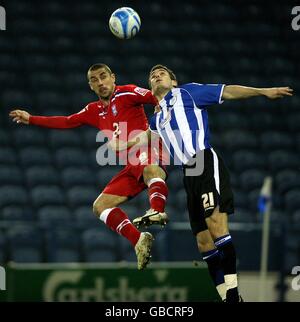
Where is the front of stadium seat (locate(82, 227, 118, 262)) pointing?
toward the camera

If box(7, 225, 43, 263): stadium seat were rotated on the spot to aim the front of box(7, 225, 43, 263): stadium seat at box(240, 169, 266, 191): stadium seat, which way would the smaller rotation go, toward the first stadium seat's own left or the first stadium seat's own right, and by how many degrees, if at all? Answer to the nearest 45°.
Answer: approximately 135° to the first stadium seat's own left

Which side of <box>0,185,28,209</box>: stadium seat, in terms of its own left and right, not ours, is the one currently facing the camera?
front

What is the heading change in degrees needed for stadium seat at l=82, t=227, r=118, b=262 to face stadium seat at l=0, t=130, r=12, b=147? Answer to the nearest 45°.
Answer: approximately 135° to its right

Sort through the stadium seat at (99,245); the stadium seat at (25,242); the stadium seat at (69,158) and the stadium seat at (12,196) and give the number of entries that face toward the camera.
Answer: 4

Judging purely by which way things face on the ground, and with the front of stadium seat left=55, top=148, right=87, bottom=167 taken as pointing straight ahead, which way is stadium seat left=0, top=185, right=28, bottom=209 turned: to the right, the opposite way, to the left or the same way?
the same way

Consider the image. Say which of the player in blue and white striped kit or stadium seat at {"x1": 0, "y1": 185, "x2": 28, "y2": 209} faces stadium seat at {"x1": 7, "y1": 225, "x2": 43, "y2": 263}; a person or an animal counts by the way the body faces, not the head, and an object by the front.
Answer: stadium seat at {"x1": 0, "y1": 185, "x2": 28, "y2": 209}

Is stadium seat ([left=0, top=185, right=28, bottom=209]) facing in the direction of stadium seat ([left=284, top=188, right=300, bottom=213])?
no

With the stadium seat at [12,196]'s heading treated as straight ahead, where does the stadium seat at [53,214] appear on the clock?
the stadium seat at [53,214] is roughly at 10 o'clock from the stadium seat at [12,196].

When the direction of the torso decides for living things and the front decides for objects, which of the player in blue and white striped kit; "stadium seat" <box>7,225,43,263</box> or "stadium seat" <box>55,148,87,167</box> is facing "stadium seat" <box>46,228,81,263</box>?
"stadium seat" <box>55,148,87,167</box>

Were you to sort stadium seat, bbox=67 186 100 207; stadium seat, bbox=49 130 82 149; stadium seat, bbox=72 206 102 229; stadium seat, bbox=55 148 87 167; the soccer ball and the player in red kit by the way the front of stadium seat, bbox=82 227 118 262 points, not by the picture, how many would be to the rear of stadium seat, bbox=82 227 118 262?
4

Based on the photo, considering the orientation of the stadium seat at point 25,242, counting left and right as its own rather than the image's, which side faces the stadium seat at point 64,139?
back

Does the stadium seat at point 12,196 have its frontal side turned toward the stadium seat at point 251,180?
no

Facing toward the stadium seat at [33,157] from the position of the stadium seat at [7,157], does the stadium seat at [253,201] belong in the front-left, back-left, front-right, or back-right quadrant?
front-right

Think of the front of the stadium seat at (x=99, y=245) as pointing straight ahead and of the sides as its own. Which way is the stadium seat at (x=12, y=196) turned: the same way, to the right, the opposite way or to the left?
the same way

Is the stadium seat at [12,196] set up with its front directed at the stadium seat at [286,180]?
no
